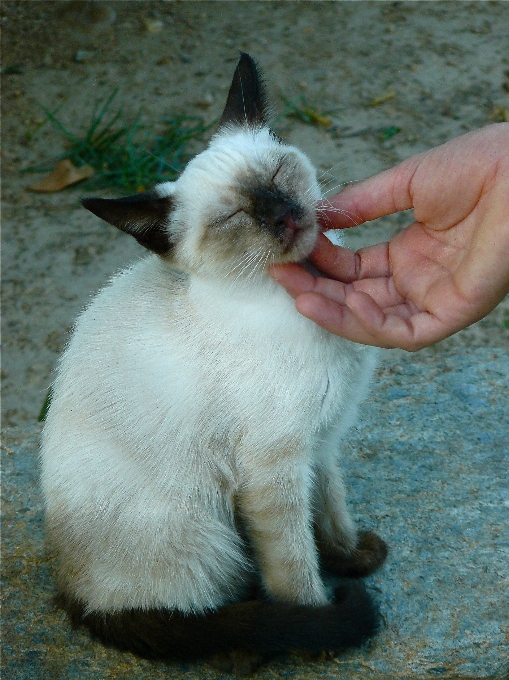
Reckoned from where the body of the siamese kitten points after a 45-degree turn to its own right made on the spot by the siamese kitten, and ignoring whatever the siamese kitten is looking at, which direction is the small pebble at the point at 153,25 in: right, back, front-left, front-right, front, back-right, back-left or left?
back

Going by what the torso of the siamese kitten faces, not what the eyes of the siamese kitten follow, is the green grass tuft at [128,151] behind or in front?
behind

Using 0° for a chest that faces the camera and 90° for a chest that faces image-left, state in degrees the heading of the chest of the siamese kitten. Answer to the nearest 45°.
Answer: approximately 315°

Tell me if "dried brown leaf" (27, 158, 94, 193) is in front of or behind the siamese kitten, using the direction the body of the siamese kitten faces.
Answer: behind
